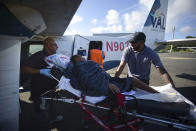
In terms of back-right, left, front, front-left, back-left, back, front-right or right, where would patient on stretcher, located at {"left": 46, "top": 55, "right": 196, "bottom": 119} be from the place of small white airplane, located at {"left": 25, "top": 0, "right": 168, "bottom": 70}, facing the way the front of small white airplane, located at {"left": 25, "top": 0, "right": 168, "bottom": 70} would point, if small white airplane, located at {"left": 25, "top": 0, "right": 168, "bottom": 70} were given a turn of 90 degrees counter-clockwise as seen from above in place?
front

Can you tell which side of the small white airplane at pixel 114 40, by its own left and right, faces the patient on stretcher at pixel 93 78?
left

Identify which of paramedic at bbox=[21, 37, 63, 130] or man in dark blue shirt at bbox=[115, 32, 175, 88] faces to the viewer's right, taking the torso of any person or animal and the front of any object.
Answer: the paramedic

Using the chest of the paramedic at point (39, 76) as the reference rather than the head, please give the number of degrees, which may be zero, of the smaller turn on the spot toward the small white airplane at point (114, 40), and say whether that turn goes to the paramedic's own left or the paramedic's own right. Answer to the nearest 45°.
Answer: approximately 45° to the paramedic's own left

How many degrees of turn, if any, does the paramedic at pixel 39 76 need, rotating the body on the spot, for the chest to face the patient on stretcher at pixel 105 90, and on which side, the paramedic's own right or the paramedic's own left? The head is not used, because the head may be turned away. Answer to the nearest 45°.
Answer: approximately 45° to the paramedic's own right

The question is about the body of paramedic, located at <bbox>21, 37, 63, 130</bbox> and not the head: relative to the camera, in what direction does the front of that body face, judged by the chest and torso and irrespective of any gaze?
to the viewer's right

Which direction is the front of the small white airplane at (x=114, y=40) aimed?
to the viewer's left

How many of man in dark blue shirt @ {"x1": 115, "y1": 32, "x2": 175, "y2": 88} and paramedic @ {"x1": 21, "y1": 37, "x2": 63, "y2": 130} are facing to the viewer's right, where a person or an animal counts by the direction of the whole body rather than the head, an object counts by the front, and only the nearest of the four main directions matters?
1

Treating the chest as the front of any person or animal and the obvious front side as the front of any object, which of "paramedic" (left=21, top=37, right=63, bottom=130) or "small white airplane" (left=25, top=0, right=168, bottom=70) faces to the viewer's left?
the small white airplane

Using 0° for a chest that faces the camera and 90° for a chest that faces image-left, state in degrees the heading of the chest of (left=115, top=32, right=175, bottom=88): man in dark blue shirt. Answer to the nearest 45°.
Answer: approximately 45°

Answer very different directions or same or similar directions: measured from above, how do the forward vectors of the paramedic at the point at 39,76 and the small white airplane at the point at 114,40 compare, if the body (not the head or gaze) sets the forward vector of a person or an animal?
very different directions
